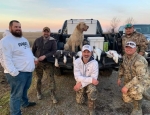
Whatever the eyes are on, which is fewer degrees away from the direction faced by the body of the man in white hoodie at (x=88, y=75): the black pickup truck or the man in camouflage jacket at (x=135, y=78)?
the man in camouflage jacket

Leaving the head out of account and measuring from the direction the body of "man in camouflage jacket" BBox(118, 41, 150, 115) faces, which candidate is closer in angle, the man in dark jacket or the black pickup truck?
the man in dark jacket

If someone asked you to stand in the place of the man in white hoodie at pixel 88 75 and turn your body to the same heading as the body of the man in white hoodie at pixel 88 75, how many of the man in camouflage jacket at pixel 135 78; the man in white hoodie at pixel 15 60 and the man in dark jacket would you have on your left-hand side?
1

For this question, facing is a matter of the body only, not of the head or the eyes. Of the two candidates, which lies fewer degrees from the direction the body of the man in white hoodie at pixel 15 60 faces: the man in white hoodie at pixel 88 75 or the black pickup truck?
the man in white hoodie

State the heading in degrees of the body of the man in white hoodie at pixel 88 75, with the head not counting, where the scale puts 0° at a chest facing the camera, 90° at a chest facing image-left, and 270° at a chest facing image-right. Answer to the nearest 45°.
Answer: approximately 0°

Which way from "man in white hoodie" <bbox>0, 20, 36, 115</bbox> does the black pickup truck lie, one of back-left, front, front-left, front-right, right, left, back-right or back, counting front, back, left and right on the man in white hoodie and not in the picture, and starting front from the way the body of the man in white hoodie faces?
left

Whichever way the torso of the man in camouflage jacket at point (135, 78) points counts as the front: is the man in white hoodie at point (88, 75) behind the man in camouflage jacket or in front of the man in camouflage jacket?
in front

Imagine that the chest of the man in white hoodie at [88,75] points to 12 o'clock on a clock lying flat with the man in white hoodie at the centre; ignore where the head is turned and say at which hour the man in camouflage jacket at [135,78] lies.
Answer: The man in camouflage jacket is roughly at 9 o'clock from the man in white hoodie.

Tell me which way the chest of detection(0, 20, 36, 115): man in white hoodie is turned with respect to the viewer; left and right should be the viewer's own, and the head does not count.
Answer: facing the viewer and to the right of the viewer

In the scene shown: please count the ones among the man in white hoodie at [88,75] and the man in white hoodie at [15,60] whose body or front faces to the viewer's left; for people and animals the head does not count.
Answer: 0

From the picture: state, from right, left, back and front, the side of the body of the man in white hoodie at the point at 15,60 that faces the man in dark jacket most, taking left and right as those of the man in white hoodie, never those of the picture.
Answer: left

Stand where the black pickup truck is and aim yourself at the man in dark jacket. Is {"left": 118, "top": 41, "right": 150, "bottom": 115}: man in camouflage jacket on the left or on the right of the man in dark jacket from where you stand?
left
